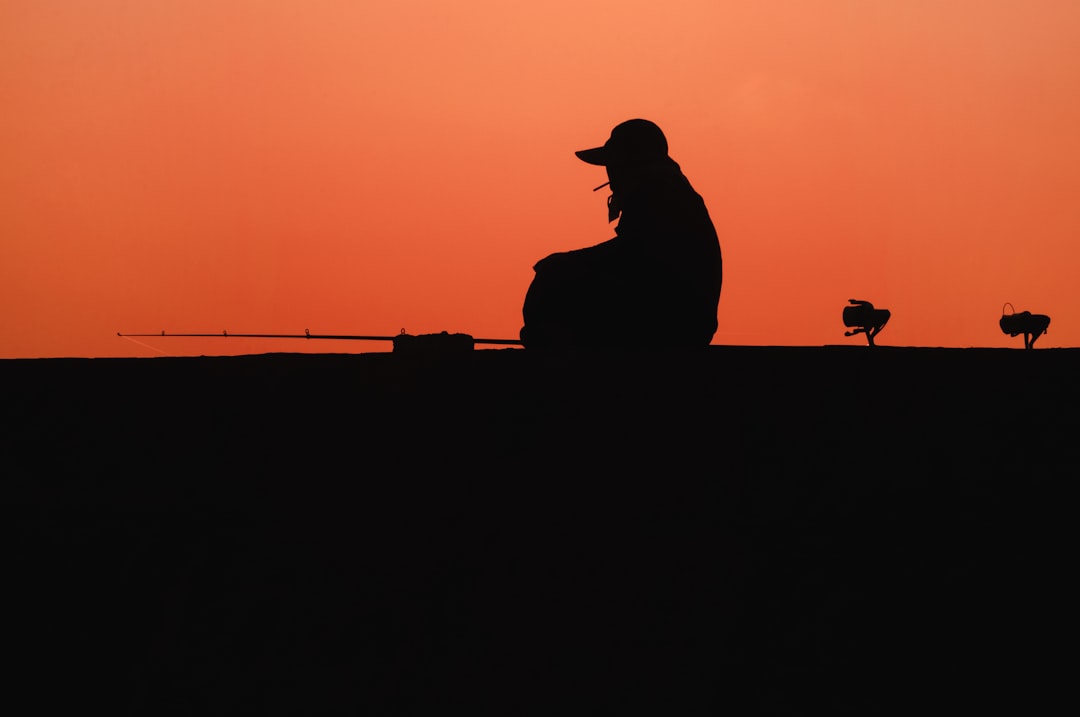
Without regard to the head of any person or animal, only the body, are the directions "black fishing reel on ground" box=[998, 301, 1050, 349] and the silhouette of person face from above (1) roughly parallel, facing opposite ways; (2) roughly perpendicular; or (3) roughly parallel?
roughly parallel

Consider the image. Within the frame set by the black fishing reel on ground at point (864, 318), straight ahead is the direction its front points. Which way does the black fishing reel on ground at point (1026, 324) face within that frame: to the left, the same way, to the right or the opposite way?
the same way

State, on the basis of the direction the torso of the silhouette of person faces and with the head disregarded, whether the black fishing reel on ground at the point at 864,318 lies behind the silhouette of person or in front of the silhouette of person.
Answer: behind

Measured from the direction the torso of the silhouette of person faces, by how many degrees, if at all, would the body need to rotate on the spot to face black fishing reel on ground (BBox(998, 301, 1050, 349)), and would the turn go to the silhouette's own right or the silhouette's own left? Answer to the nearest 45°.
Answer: approximately 180°

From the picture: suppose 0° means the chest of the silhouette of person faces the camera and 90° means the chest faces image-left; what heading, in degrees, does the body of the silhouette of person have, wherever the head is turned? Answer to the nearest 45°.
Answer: approximately 90°
